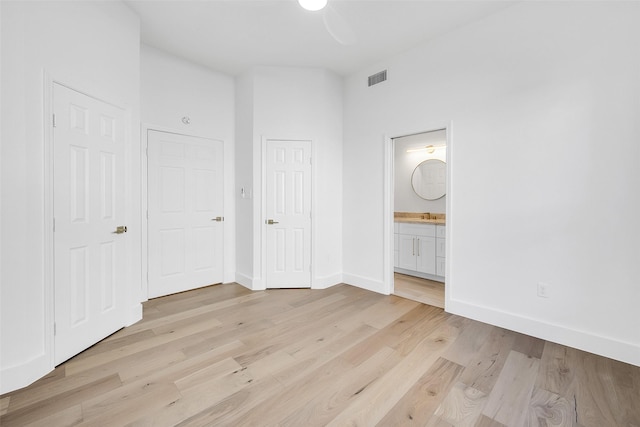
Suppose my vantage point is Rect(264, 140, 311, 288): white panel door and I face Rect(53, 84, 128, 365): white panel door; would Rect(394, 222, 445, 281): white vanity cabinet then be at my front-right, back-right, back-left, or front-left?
back-left

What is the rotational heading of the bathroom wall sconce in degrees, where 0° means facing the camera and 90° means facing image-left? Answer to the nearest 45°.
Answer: approximately 45°

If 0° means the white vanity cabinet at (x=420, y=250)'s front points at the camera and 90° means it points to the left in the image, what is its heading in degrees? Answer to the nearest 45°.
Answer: approximately 45°
